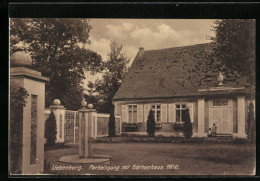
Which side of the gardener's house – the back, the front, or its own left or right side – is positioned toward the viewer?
front

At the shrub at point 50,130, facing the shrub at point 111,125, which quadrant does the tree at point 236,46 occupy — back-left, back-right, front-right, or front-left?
front-right

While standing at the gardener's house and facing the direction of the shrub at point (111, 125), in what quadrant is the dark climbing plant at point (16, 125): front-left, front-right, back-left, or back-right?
front-left

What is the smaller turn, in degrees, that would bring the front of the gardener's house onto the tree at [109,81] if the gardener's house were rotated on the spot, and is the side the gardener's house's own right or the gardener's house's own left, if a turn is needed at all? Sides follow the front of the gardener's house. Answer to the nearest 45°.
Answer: approximately 90° to the gardener's house's own right

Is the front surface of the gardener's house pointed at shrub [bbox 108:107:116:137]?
no

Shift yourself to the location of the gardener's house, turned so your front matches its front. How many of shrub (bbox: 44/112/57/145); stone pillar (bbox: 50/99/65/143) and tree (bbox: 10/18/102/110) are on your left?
0

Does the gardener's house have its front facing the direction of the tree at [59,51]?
no
